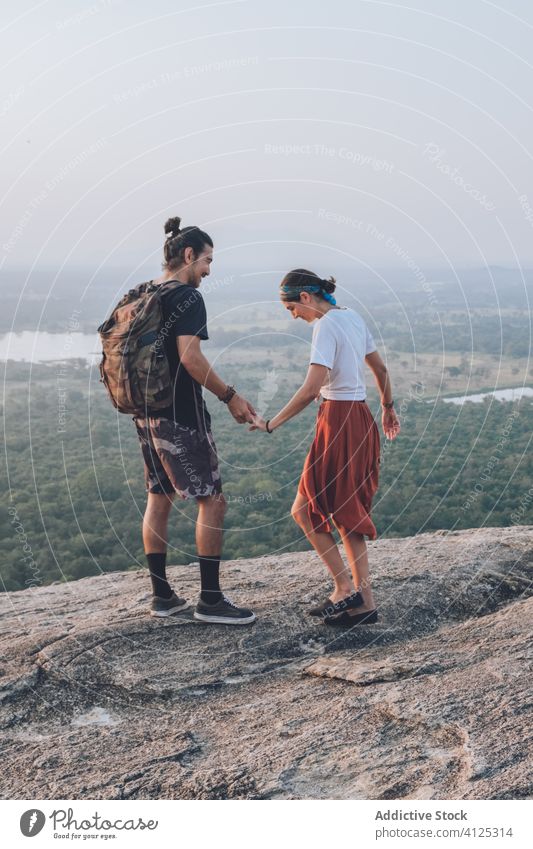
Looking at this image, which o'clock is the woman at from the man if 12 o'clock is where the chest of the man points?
The woman is roughly at 12 o'clock from the man.

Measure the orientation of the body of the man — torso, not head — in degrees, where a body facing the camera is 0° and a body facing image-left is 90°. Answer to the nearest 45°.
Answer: approximately 270°
